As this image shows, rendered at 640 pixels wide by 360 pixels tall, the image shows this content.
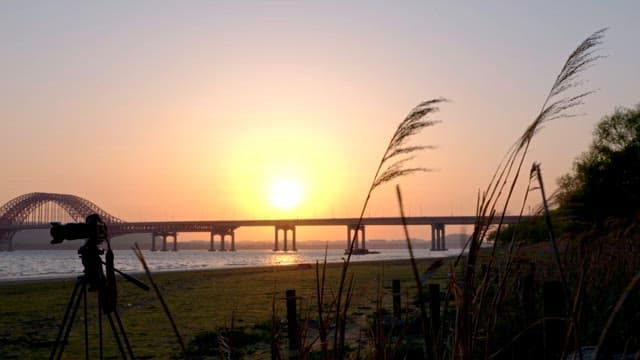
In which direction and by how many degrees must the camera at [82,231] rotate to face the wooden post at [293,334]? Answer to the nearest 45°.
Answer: approximately 135° to its right

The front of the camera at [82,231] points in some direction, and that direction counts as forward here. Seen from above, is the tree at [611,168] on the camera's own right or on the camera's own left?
on the camera's own right

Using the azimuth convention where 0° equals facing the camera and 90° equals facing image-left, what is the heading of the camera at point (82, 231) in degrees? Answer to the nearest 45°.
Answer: approximately 90°

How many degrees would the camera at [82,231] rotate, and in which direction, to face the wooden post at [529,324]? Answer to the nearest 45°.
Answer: approximately 135° to its right
